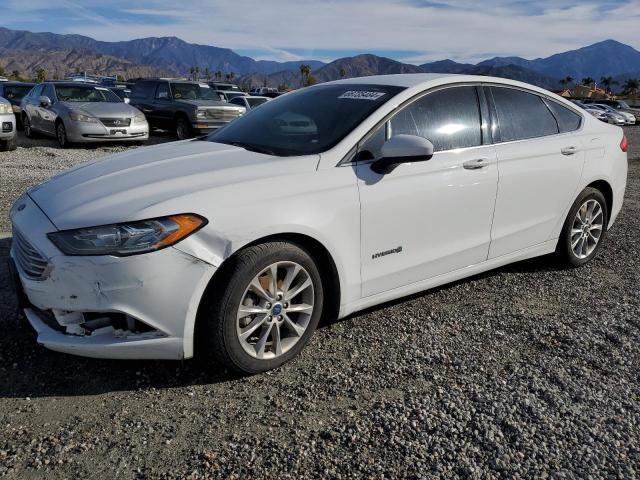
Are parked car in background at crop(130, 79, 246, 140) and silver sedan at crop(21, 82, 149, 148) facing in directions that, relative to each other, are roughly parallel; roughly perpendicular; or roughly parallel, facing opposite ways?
roughly parallel

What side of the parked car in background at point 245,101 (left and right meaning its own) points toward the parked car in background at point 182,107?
right

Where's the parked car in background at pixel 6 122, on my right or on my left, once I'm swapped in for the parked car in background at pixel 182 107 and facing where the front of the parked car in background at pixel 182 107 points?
on my right

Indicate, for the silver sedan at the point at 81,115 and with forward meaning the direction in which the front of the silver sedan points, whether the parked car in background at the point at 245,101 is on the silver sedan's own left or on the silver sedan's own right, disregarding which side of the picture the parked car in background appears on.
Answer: on the silver sedan's own left

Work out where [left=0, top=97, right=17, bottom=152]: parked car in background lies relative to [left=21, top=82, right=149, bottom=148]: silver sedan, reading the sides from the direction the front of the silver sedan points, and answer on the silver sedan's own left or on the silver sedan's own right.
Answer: on the silver sedan's own right

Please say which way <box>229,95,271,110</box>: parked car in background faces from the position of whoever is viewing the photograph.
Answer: facing the viewer and to the right of the viewer

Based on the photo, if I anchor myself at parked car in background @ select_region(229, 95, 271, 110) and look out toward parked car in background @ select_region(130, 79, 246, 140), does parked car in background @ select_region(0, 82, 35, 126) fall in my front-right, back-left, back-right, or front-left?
front-right

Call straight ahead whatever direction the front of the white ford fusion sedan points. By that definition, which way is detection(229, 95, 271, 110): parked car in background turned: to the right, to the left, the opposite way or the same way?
to the left

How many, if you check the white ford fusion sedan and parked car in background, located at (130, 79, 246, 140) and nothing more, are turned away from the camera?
0

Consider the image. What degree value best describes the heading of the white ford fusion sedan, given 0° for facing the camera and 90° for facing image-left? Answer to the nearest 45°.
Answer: approximately 45°

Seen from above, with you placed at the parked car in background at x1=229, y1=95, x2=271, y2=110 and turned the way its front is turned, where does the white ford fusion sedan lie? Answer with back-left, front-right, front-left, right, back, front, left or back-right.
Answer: front-right

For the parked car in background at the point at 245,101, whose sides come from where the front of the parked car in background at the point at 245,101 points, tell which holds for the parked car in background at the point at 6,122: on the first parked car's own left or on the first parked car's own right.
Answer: on the first parked car's own right

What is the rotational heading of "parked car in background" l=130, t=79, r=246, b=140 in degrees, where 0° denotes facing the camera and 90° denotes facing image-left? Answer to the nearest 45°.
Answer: approximately 315°

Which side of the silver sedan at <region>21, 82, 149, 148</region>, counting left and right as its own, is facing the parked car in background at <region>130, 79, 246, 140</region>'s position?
left

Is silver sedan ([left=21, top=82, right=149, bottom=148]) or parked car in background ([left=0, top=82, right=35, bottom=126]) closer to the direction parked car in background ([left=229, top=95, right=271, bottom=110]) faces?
the silver sedan

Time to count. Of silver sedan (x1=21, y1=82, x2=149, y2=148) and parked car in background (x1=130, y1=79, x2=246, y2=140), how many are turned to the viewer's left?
0
